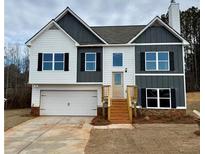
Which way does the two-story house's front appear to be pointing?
toward the camera
